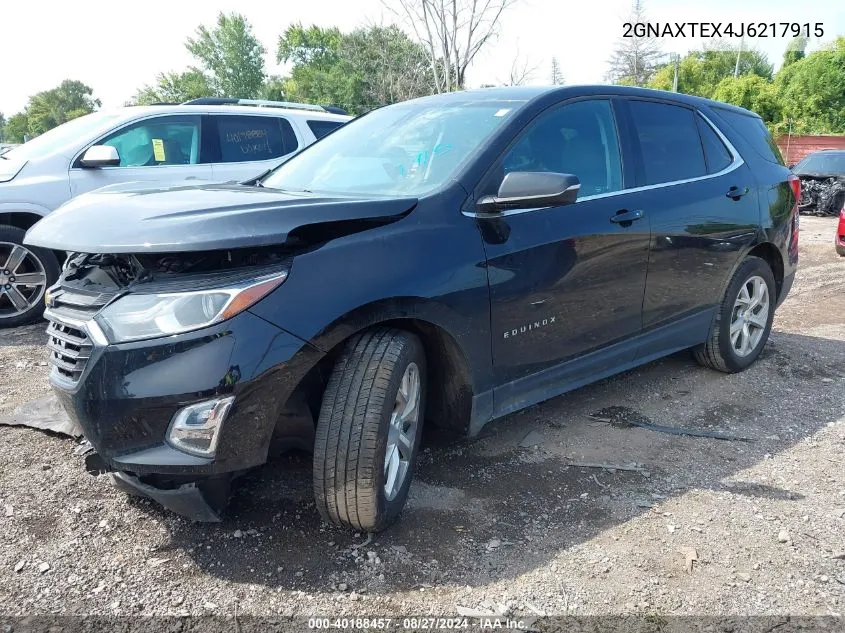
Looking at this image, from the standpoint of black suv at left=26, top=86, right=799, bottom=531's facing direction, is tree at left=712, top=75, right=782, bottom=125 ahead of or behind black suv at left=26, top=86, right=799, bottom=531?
behind

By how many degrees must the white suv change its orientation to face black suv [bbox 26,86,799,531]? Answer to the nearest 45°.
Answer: approximately 90° to its left

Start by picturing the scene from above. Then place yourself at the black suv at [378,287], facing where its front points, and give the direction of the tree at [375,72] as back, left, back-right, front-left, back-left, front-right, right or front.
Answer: back-right

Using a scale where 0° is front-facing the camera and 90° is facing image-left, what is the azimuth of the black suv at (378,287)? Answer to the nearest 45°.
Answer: approximately 45°

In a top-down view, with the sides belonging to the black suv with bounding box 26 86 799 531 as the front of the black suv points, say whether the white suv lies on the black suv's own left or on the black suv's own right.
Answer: on the black suv's own right

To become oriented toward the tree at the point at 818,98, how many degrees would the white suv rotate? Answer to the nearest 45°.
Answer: approximately 135° to its right

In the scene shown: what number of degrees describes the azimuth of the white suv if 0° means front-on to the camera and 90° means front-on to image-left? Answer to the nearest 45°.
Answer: approximately 90°

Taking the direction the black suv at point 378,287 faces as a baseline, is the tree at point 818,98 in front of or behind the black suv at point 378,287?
behind

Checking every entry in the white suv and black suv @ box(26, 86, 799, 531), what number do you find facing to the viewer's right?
0
